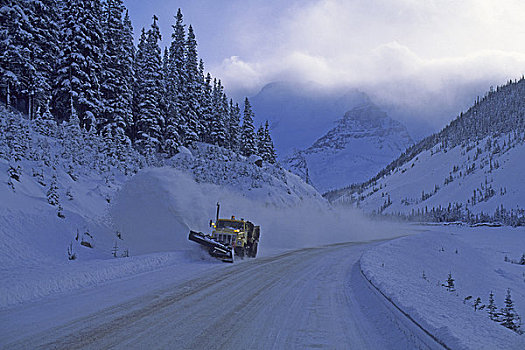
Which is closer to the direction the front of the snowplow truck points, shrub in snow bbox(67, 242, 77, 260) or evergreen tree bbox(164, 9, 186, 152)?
the shrub in snow

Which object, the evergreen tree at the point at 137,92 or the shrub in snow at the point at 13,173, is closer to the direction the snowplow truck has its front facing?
the shrub in snow

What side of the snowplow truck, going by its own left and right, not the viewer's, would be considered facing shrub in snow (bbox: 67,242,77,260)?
front

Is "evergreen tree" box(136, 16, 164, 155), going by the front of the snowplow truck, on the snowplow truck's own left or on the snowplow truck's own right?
on the snowplow truck's own right

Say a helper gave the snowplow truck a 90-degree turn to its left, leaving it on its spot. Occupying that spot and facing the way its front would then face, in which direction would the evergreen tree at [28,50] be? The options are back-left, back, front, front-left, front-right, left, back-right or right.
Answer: back

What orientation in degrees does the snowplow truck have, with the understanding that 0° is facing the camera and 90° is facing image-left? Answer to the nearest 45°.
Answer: approximately 45°

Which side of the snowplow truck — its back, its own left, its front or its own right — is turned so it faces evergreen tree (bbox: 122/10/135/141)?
right

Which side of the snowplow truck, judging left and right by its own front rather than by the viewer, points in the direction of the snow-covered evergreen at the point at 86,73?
right

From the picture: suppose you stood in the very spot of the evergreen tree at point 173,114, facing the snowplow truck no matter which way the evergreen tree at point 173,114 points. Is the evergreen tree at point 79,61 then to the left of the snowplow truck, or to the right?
right

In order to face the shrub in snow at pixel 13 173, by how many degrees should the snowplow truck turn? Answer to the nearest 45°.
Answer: approximately 45° to its right

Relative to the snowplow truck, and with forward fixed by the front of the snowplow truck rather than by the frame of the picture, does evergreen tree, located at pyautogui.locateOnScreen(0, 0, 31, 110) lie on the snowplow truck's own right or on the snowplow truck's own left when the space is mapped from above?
on the snowplow truck's own right

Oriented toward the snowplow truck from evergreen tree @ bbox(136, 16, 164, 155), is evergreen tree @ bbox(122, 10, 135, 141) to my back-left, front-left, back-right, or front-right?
back-right
